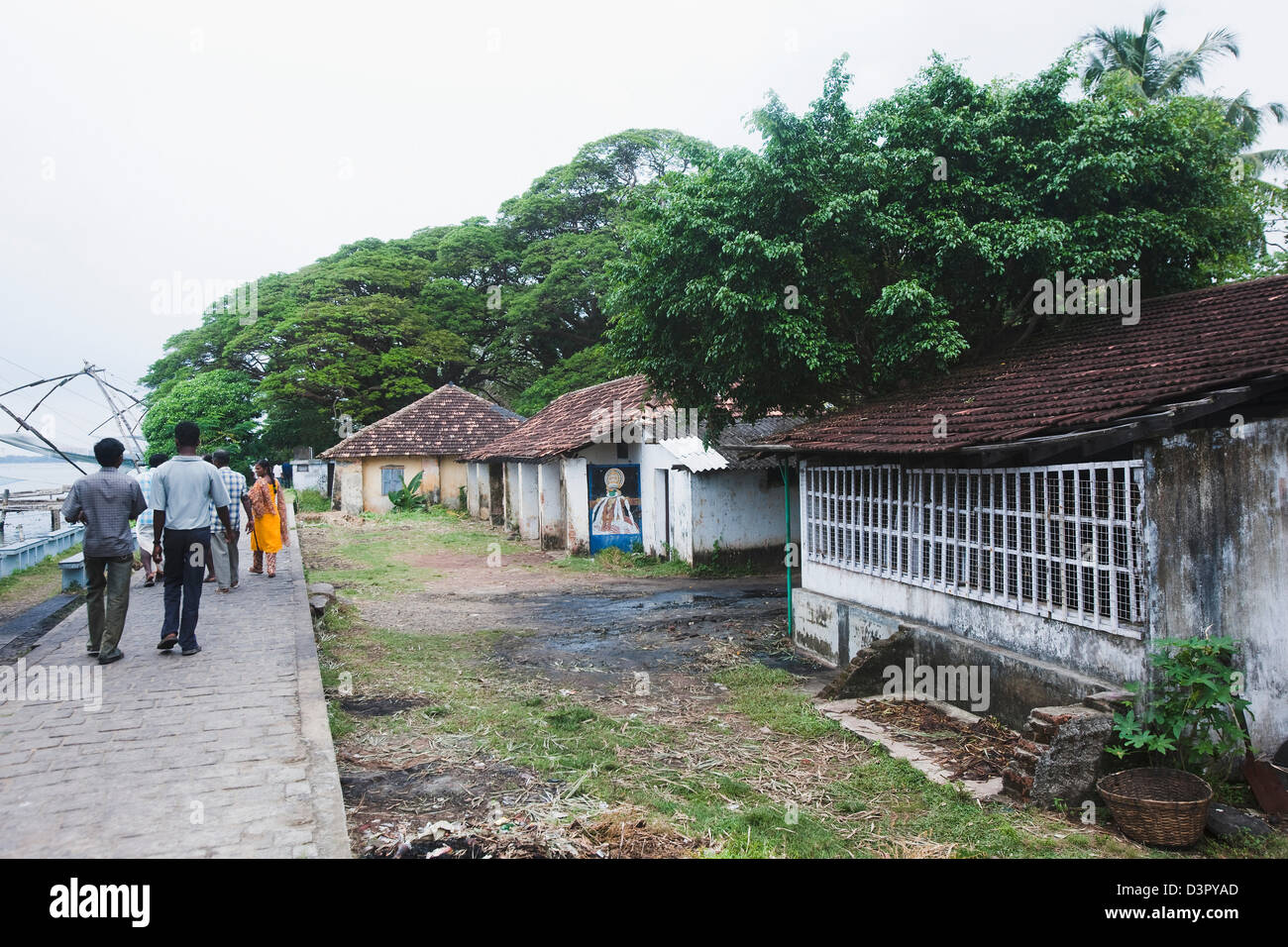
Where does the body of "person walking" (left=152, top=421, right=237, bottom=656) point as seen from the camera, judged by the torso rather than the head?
away from the camera

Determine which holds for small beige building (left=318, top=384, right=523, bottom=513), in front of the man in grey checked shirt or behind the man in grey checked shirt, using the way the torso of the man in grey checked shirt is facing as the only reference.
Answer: in front

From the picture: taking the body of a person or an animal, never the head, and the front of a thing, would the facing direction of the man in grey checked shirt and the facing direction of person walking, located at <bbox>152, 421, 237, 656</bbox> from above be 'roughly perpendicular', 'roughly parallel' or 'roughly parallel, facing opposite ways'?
roughly parallel

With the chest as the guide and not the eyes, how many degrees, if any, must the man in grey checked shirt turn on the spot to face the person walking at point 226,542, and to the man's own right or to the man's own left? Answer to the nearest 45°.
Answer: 0° — they already face them

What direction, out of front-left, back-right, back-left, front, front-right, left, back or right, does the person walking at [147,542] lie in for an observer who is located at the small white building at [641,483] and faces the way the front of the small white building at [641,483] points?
front

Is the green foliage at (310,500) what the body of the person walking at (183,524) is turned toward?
yes

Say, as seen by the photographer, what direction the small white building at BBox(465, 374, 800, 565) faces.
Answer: facing the viewer and to the left of the viewer

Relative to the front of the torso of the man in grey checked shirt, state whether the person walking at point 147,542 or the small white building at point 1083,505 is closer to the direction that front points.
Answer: the person walking

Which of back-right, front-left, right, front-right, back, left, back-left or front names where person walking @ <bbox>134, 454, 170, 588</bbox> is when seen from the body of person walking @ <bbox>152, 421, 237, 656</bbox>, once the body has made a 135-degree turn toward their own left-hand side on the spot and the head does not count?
back-right

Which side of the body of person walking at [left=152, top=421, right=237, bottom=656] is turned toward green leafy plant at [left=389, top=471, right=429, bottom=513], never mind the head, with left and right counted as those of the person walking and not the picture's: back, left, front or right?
front

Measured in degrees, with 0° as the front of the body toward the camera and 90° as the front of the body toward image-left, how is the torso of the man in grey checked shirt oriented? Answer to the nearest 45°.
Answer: approximately 180°

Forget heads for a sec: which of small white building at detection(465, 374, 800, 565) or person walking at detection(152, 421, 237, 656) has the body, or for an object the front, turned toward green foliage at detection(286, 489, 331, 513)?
the person walking
